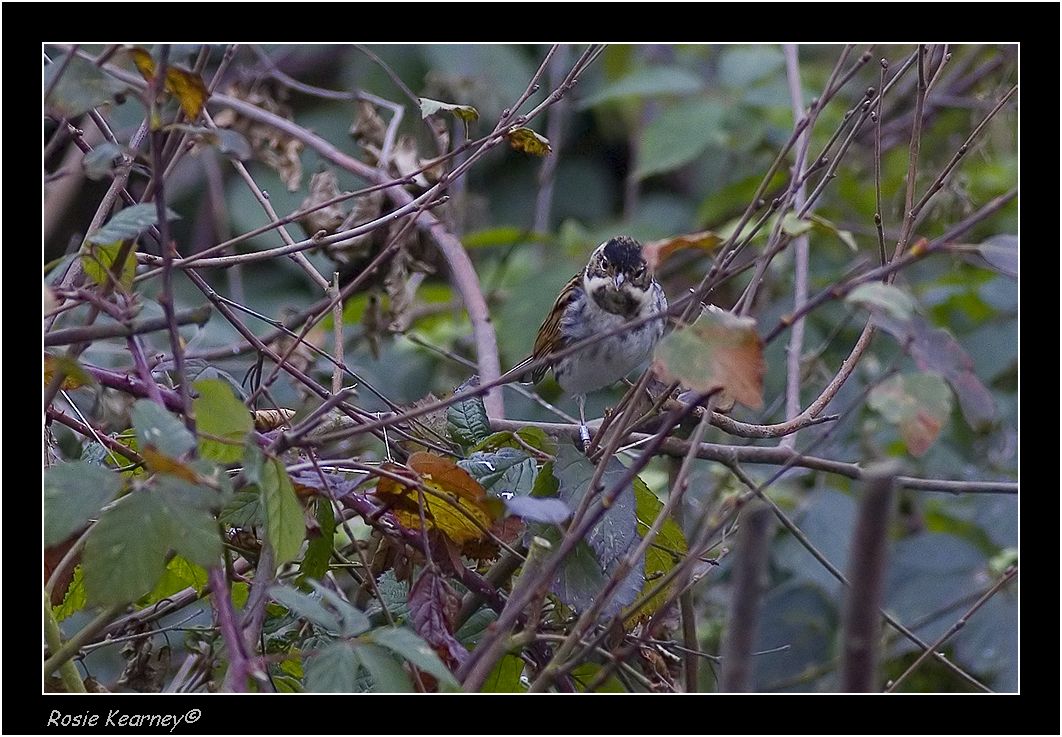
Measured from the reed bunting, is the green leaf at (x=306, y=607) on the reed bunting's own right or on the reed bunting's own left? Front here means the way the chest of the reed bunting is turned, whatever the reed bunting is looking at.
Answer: on the reed bunting's own right

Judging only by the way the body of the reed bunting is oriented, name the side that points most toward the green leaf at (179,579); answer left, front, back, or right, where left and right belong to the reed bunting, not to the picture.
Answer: right

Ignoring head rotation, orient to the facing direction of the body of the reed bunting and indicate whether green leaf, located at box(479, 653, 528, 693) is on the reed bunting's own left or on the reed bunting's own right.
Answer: on the reed bunting's own right

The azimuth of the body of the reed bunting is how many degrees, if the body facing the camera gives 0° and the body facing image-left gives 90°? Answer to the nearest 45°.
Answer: approximately 315°

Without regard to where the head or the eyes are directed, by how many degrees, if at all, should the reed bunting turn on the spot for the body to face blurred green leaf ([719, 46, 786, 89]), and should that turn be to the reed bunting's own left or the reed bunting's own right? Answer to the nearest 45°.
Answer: approximately 135° to the reed bunting's own left

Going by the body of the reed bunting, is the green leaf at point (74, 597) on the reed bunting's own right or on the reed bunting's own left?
on the reed bunting's own right

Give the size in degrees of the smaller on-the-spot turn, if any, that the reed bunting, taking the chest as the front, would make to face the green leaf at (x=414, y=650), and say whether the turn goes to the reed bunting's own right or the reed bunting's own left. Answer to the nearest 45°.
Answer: approximately 45° to the reed bunting's own right
